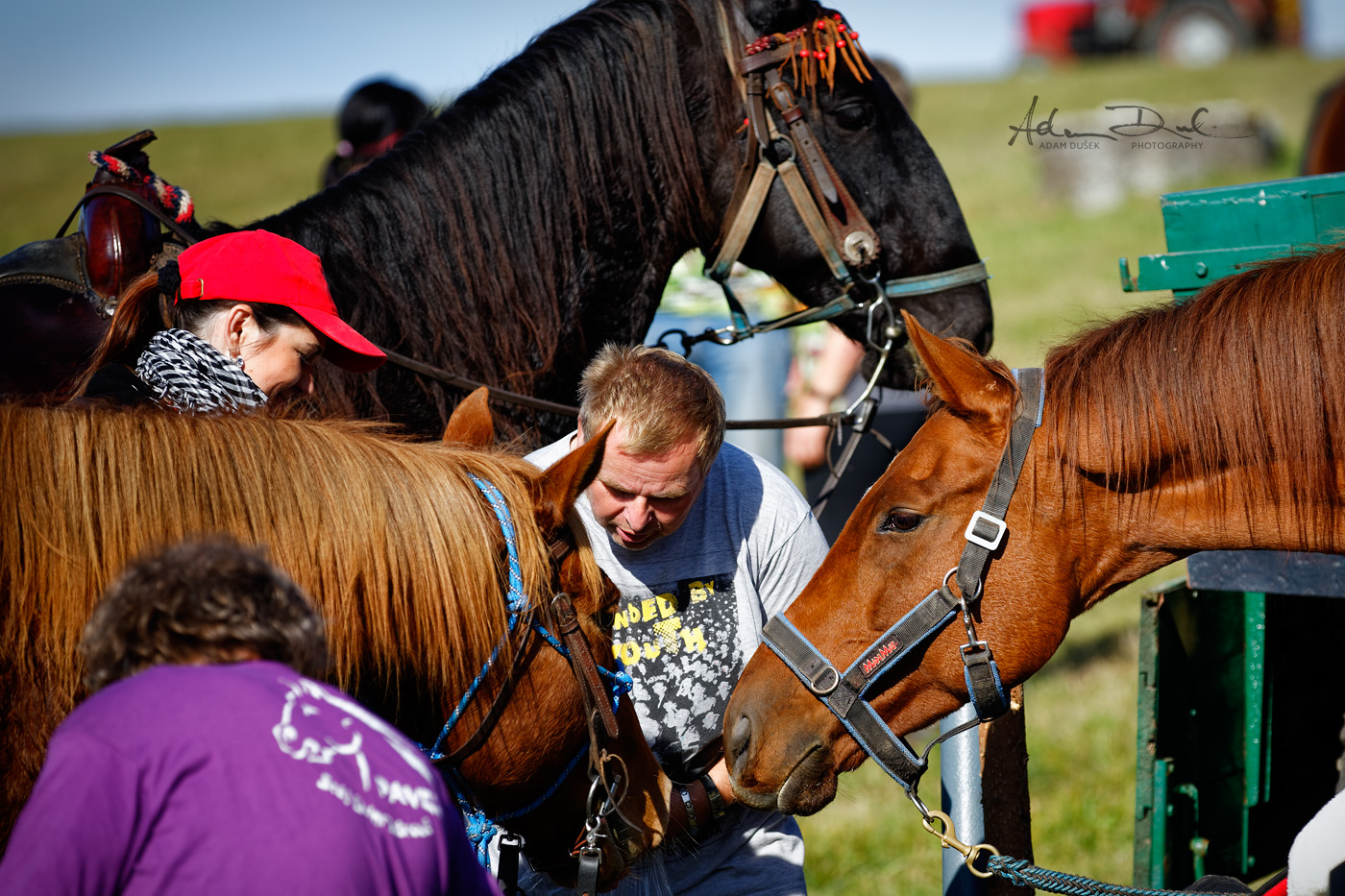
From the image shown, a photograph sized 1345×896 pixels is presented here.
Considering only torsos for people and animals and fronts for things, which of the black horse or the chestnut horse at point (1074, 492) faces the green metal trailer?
the black horse

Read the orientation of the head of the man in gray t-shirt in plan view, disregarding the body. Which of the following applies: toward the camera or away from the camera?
toward the camera

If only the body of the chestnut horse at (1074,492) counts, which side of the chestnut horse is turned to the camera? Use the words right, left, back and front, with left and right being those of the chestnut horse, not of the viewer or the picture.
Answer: left

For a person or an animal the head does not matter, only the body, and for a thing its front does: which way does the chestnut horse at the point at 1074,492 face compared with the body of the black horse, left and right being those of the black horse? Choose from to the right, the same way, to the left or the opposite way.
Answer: the opposite way

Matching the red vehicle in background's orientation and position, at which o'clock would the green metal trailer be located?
The green metal trailer is roughly at 9 o'clock from the red vehicle in background.

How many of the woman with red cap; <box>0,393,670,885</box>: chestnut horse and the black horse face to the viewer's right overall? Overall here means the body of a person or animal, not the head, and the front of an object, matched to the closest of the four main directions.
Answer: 3

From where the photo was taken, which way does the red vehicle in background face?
to the viewer's left

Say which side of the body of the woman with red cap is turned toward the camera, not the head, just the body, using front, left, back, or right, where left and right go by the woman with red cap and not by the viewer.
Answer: right

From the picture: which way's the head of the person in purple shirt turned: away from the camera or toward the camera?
away from the camera

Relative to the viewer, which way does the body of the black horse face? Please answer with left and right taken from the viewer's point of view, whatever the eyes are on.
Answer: facing to the right of the viewer

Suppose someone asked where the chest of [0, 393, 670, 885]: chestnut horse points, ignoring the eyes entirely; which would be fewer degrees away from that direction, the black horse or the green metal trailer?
the green metal trailer

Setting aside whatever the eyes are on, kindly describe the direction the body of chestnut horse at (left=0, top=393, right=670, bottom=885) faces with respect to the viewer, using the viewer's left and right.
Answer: facing to the right of the viewer

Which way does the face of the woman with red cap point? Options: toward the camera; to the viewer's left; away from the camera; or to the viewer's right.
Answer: to the viewer's right

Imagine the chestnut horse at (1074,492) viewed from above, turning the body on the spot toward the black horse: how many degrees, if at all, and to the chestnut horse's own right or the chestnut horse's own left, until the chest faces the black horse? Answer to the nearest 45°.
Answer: approximately 45° to the chestnut horse's own right
